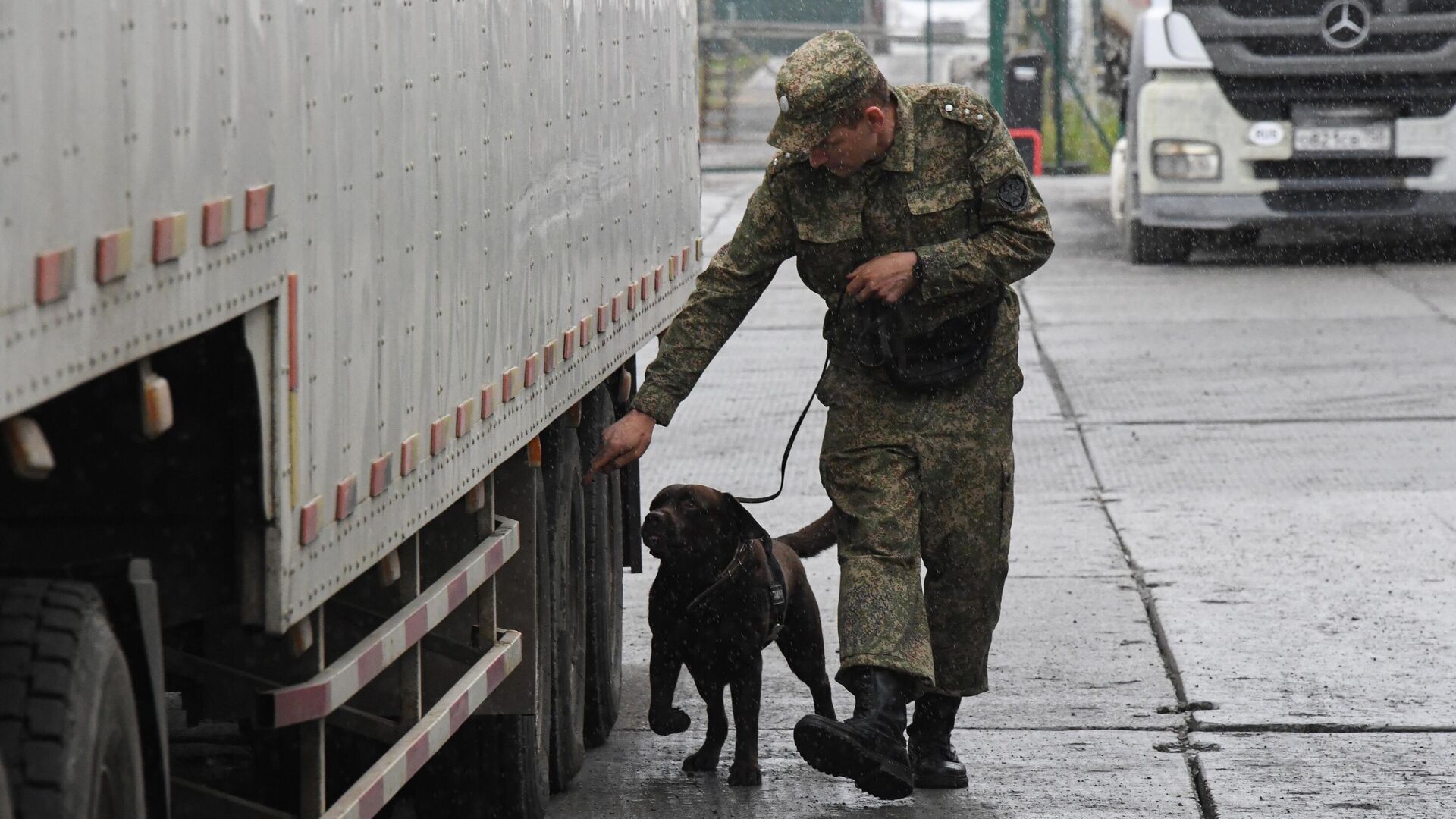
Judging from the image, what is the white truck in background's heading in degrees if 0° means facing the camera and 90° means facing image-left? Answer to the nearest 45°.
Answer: approximately 0°

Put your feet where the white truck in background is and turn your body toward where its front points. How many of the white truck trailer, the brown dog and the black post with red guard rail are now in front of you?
2

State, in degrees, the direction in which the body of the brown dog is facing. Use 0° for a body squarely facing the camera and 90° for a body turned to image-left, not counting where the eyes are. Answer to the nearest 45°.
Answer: approximately 45°

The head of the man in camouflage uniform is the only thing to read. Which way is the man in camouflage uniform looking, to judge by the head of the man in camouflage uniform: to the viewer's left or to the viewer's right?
to the viewer's left

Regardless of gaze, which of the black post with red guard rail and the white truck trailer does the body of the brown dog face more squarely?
the white truck trailer

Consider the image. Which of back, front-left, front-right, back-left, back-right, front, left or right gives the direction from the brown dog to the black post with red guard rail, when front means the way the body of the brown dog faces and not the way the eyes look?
back-right

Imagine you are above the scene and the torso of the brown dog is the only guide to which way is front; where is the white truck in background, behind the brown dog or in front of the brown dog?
behind

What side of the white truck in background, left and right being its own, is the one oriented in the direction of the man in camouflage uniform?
front

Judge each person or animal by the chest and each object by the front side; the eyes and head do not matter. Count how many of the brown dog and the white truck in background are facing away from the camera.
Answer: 0

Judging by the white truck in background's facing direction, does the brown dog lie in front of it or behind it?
in front
